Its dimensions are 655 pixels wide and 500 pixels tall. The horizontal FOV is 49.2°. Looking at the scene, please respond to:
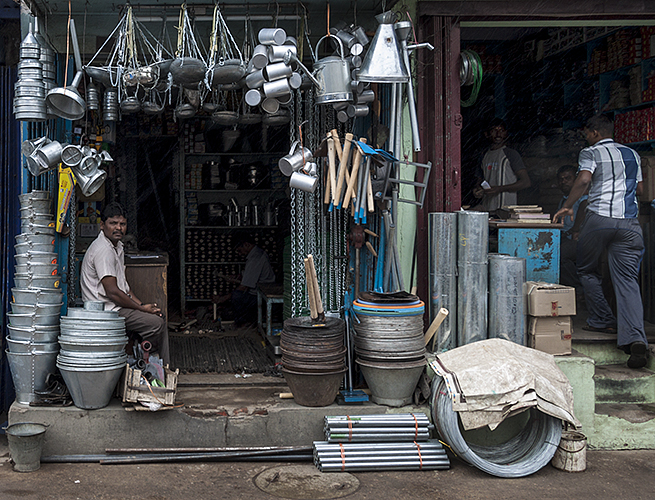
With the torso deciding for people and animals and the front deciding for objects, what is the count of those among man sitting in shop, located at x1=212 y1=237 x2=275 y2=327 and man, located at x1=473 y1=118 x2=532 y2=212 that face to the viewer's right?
0

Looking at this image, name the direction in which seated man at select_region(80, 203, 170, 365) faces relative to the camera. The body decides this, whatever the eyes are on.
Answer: to the viewer's right

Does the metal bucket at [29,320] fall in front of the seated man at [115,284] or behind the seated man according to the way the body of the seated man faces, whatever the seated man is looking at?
behind

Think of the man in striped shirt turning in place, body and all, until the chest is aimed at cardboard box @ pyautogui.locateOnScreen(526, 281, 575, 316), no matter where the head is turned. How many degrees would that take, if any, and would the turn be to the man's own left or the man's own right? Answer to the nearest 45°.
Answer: approximately 90° to the man's own left

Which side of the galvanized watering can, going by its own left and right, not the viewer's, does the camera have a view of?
left

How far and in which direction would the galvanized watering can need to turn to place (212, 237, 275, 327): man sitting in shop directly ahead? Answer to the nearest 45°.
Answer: approximately 90° to its right

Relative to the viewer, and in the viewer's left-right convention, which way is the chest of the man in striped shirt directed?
facing away from the viewer and to the left of the viewer

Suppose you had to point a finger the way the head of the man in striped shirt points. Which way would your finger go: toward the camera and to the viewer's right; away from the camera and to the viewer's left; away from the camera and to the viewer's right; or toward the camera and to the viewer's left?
away from the camera and to the viewer's left

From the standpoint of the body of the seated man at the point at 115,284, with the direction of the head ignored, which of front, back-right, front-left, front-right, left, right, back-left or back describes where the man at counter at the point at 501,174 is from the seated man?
front

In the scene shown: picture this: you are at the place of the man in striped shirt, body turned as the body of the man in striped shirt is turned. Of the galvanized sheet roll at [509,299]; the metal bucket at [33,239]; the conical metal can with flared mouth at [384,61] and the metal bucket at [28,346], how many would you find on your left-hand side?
4

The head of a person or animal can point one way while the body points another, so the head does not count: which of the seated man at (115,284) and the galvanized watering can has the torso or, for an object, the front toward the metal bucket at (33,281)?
the galvanized watering can

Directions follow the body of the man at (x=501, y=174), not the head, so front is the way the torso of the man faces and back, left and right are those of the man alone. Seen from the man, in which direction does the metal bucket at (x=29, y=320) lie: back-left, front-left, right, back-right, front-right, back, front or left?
front

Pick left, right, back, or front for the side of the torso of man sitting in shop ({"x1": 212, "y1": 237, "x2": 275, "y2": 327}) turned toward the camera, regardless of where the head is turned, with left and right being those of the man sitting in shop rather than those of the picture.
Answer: left
